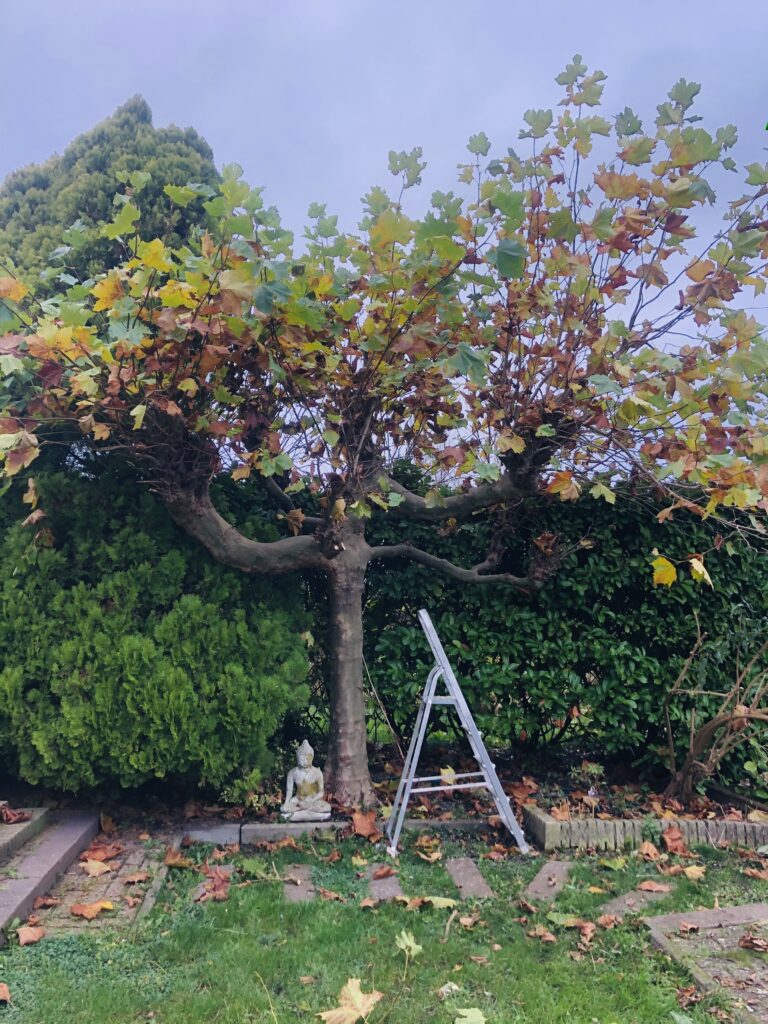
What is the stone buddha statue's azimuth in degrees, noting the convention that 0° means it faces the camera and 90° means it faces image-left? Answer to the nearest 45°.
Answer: approximately 0°

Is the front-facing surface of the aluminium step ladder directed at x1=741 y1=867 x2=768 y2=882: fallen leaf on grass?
yes

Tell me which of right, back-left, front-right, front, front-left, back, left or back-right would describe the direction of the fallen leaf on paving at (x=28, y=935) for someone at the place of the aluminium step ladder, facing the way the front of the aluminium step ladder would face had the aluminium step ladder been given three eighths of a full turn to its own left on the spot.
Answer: left

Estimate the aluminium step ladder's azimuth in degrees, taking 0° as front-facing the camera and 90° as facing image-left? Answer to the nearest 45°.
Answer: approximately 270°

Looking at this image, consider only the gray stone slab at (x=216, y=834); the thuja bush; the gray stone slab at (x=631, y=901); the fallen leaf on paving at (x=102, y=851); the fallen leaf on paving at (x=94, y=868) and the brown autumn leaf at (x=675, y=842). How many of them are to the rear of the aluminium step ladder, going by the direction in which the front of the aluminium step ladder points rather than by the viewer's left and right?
4

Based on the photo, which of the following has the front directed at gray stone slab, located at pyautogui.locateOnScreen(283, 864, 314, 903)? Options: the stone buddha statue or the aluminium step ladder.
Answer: the stone buddha statue

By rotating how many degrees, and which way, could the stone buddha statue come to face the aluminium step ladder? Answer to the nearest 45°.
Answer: approximately 45° to its left

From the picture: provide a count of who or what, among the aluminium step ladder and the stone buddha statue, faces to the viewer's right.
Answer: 1

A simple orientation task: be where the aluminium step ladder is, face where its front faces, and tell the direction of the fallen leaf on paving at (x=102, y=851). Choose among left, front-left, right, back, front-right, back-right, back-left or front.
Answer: back

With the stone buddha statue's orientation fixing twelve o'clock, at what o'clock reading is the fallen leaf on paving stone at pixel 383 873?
The fallen leaf on paving stone is roughly at 11 o'clock from the stone buddha statue.

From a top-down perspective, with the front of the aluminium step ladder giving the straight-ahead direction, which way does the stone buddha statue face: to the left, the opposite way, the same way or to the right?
to the right

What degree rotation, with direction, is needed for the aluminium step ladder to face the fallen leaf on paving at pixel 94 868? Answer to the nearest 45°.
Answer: approximately 180°
